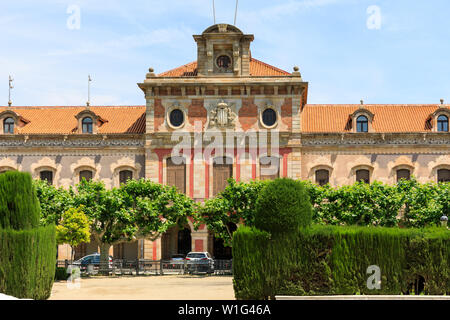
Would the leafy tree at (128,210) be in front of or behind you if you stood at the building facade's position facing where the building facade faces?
in front

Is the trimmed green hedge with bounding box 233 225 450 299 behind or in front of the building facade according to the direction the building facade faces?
in front

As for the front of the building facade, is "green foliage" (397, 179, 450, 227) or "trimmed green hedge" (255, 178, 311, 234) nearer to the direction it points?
the trimmed green hedge

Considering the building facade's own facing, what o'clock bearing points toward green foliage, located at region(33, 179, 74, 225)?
The green foliage is roughly at 2 o'clock from the building facade.

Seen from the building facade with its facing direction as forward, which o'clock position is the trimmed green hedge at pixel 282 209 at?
The trimmed green hedge is roughly at 12 o'clock from the building facade.

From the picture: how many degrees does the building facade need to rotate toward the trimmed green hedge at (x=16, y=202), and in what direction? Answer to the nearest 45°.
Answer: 0° — it already faces it

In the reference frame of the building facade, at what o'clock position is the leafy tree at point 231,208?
The leafy tree is roughly at 12 o'clock from the building facade.

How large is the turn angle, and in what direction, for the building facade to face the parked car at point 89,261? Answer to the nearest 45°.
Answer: approximately 45° to its right

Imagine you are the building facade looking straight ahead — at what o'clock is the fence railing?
The fence railing is roughly at 1 o'clock from the building facade.

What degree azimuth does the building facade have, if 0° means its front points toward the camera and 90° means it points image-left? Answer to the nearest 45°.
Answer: approximately 0°

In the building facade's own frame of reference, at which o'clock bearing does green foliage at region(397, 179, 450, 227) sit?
The green foliage is roughly at 10 o'clock from the building facade.
